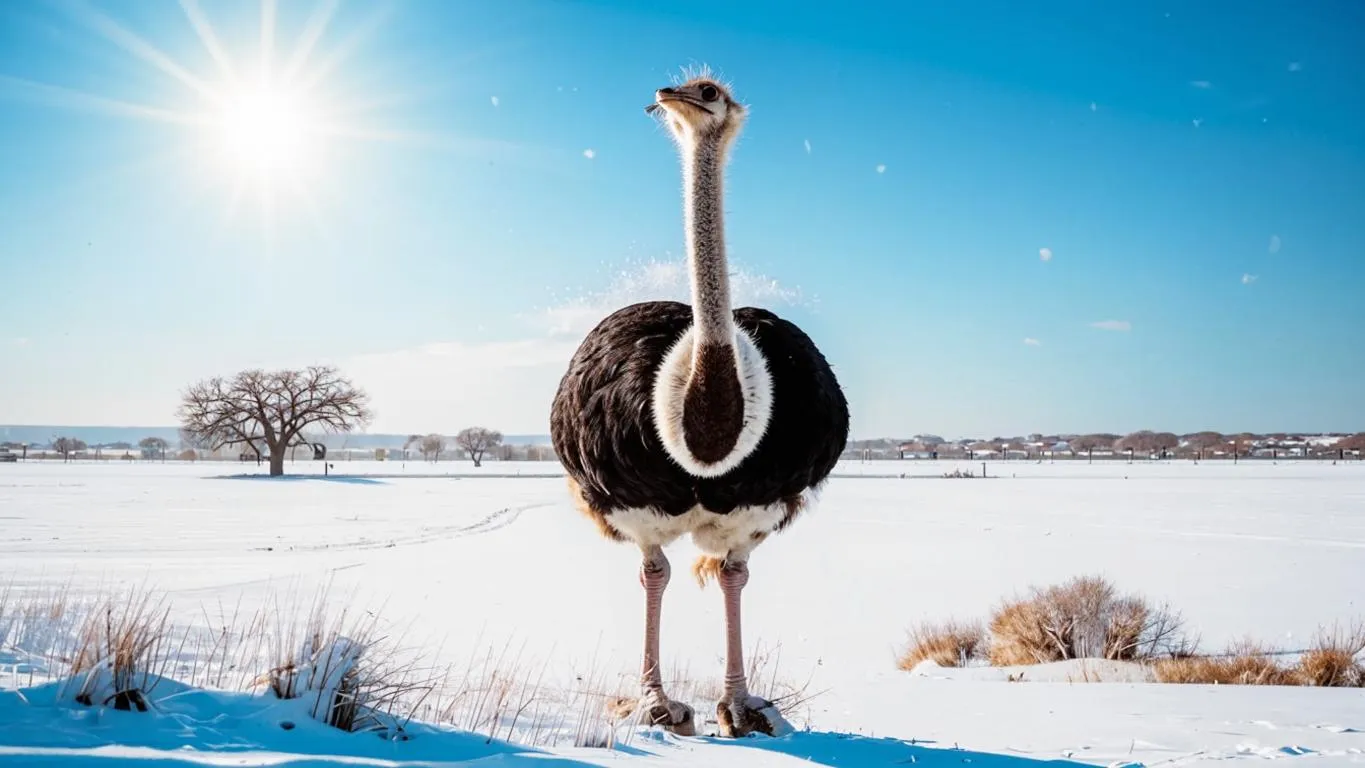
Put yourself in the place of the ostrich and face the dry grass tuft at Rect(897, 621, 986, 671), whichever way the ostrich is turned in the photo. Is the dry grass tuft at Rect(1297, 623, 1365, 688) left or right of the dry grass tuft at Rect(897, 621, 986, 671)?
right

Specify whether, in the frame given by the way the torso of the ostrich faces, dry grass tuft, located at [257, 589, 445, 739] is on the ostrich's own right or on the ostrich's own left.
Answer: on the ostrich's own right

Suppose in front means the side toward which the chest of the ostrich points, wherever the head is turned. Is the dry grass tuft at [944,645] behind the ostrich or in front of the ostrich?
behind

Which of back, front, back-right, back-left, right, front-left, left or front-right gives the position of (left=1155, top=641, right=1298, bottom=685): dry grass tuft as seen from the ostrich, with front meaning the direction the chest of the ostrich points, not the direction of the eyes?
back-left

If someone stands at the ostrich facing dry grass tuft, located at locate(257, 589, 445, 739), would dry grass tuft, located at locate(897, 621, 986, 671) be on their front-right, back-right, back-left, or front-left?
back-right

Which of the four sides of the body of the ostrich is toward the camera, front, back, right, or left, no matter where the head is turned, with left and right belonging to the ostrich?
front

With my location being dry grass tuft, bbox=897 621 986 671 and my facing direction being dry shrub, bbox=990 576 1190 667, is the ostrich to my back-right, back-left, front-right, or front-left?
back-right

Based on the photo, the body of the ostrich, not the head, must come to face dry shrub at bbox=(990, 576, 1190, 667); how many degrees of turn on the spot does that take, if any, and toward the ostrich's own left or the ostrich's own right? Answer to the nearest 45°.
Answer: approximately 135° to the ostrich's own left
